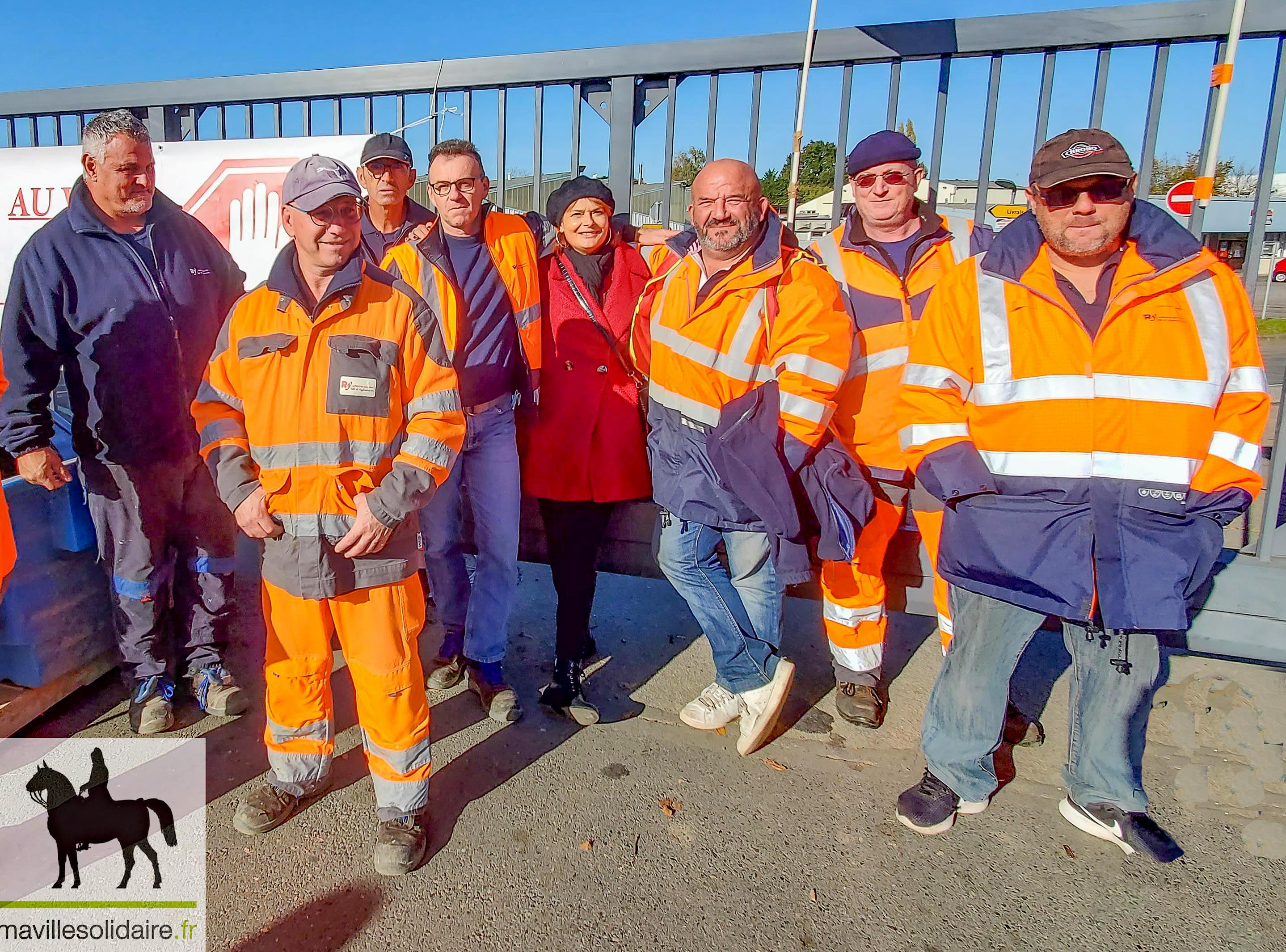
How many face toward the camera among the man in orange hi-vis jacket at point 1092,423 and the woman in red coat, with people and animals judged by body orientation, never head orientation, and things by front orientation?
2

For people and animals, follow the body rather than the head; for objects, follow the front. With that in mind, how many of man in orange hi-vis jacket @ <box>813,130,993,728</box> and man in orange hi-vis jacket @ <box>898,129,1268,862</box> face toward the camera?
2

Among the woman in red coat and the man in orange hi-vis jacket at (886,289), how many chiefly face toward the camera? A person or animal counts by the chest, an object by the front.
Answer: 2

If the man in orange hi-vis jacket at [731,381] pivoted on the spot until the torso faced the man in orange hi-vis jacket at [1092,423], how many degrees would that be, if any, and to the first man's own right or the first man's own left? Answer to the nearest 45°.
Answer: approximately 90° to the first man's own left

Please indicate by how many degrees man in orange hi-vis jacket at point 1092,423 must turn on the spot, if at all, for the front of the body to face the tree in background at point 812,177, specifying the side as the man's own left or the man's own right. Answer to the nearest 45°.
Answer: approximately 180°

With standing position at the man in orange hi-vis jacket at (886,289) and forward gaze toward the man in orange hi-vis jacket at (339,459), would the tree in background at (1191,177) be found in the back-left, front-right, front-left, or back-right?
back-right

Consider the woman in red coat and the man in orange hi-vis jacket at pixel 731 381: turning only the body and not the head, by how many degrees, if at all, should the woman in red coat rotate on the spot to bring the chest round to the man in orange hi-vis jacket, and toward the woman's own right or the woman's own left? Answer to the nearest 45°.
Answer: approximately 45° to the woman's own left

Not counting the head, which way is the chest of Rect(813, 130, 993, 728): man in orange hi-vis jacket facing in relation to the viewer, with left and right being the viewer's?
facing the viewer

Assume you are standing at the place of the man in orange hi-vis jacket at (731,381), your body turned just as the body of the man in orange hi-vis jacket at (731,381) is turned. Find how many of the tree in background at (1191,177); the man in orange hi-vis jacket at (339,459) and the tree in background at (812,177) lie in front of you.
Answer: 1

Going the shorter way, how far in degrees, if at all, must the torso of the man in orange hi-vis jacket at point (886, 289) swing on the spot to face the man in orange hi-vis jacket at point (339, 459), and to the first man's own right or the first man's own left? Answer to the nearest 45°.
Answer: approximately 45° to the first man's own right

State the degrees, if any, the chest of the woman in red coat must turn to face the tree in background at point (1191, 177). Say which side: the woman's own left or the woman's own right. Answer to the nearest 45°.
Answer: approximately 135° to the woman's own left

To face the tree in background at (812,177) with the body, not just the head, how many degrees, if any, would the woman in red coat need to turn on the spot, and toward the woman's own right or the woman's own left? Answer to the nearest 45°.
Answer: approximately 180°

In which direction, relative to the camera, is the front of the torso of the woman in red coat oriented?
toward the camera

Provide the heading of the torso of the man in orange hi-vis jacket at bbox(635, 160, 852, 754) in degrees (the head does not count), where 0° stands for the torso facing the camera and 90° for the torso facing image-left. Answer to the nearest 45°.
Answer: approximately 45°

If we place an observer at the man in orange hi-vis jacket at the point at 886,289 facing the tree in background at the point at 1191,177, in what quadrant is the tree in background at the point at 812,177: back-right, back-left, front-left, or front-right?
front-left

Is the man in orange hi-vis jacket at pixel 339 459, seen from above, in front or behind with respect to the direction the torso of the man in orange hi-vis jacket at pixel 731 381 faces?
in front

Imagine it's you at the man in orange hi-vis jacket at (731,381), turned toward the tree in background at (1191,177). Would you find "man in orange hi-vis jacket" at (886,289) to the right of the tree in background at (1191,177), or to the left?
right
